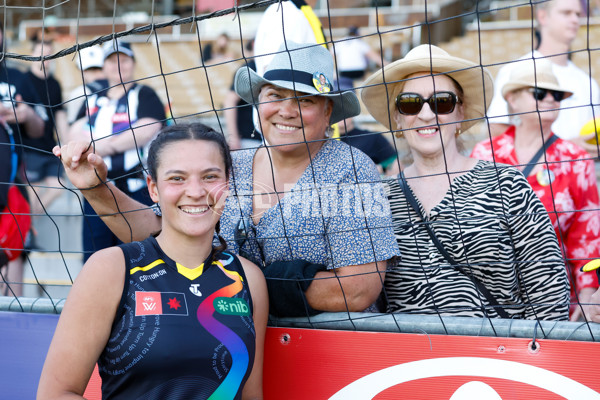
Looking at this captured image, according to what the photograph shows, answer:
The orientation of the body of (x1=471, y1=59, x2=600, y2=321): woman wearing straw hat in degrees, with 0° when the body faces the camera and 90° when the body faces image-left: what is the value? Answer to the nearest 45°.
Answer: approximately 0°

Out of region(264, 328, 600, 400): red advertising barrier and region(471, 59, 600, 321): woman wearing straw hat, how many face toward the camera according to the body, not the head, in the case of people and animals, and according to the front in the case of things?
2

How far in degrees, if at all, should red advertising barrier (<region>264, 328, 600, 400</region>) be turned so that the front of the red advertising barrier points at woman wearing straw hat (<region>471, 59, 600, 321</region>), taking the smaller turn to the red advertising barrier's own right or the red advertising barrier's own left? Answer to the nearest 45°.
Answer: approximately 135° to the red advertising barrier's own left

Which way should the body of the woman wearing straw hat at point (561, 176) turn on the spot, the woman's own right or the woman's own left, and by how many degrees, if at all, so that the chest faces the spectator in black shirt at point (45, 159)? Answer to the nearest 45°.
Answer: approximately 90° to the woman's own right
